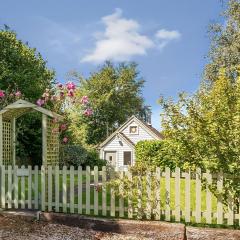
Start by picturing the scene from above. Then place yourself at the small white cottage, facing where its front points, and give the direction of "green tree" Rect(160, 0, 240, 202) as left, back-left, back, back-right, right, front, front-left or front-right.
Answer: front

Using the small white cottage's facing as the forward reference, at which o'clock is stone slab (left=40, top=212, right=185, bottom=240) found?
The stone slab is roughly at 12 o'clock from the small white cottage.

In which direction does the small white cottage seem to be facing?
toward the camera

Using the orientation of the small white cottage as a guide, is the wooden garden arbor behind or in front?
in front

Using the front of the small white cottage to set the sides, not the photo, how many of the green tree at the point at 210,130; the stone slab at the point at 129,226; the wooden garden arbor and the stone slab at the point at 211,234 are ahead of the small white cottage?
4

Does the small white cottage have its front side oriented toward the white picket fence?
yes

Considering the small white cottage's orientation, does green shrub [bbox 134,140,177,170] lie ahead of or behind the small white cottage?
ahead

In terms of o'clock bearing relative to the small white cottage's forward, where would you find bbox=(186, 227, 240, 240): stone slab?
The stone slab is roughly at 12 o'clock from the small white cottage.
